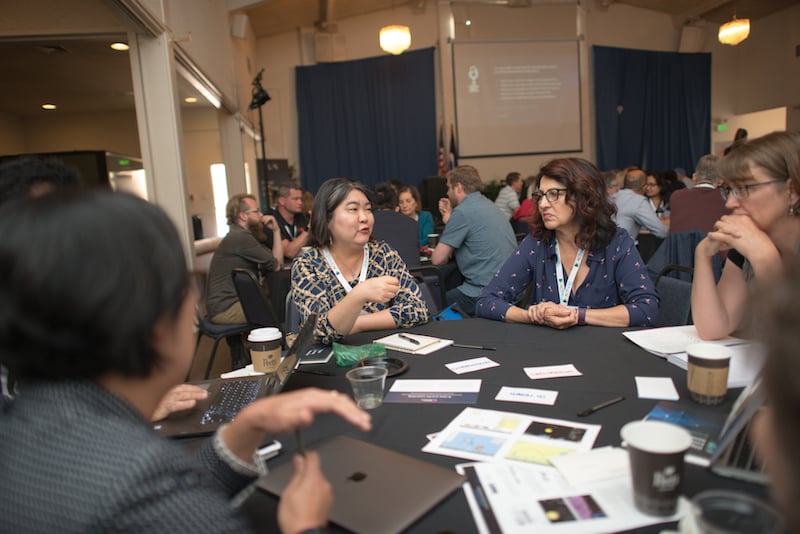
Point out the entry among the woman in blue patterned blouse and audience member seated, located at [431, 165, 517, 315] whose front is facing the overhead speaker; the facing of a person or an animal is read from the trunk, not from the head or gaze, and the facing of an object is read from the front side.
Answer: the audience member seated

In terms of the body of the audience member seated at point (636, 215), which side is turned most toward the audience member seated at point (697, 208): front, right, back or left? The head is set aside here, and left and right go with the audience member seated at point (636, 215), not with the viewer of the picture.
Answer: right

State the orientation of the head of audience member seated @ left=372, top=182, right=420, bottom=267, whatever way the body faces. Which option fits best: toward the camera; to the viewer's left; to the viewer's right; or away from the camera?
away from the camera

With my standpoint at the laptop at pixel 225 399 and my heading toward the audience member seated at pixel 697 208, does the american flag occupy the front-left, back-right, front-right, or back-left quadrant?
front-left

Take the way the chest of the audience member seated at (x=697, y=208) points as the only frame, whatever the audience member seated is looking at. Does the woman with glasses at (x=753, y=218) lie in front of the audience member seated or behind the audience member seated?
behind

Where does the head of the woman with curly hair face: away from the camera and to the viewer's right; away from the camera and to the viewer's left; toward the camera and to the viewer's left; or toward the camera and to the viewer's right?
toward the camera and to the viewer's left

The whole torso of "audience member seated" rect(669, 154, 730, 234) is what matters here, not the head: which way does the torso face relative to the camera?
away from the camera

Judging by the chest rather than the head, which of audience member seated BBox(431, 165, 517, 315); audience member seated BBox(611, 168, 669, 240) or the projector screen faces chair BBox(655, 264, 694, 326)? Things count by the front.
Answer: the projector screen

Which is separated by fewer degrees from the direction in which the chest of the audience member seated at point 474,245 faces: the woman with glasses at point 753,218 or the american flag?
the american flag

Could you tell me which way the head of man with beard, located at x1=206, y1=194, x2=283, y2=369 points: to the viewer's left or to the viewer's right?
to the viewer's right

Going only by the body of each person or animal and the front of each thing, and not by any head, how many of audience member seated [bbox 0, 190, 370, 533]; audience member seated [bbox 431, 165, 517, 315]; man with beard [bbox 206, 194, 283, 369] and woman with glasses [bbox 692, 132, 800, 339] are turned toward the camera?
0

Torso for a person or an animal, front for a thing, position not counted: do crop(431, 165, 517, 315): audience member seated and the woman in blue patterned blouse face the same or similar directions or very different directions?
very different directions

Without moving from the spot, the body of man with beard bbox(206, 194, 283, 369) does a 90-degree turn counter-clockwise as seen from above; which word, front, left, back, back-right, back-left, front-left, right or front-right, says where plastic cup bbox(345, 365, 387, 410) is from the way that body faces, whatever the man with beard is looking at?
back

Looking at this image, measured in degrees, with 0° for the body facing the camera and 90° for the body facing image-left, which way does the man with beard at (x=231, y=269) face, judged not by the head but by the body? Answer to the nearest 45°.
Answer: approximately 270°

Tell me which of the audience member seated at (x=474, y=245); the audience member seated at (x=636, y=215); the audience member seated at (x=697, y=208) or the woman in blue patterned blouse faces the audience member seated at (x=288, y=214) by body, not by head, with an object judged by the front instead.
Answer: the audience member seated at (x=474, y=245)

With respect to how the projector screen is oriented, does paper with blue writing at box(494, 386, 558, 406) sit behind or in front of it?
in front

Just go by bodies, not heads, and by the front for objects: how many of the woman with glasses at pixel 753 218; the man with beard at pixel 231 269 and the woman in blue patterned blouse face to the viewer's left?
1

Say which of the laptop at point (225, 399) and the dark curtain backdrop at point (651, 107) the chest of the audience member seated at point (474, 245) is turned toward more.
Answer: the dark curtain backdrop

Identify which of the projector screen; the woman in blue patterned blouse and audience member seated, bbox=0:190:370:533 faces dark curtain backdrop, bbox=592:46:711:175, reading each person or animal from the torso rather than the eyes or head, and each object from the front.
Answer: the audience member seated
